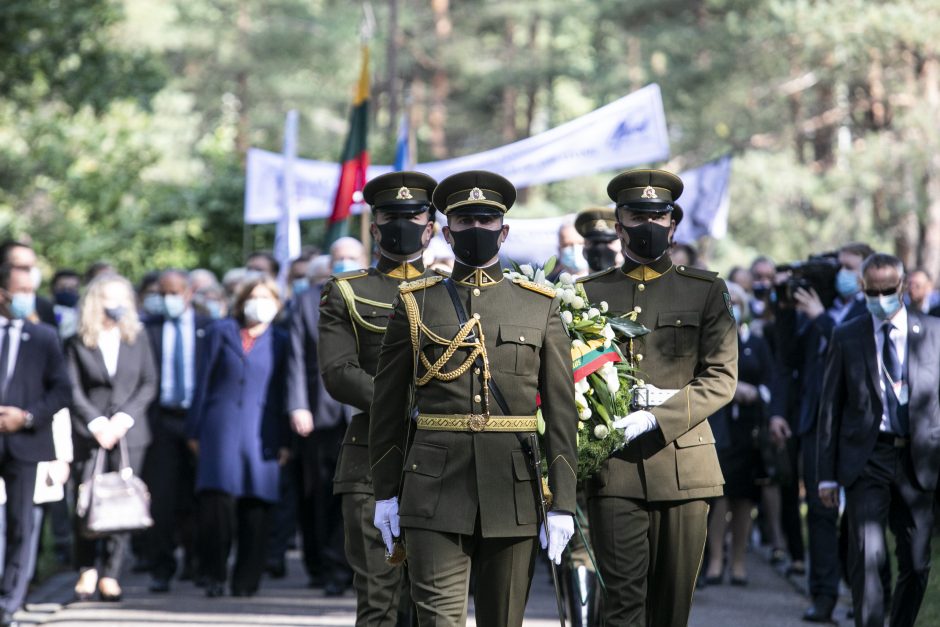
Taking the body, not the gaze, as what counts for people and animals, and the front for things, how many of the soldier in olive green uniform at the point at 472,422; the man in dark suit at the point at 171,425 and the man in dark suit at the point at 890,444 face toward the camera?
3

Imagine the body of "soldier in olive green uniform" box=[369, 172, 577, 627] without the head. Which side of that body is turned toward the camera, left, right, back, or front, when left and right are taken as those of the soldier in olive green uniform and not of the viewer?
front

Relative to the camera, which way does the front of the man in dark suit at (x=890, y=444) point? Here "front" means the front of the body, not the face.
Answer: toward the camera

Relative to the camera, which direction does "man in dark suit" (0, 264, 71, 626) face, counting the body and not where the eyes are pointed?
toward the camera

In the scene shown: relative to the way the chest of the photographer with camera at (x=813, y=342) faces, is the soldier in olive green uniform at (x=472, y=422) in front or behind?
in front
